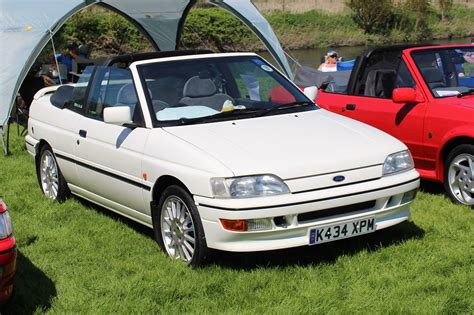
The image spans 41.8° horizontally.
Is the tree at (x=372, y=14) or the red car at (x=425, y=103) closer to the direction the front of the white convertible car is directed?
the red car

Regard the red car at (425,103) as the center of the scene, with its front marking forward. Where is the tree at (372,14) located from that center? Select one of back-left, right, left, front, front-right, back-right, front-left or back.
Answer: back-left

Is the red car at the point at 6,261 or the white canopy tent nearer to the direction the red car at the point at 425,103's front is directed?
the red car

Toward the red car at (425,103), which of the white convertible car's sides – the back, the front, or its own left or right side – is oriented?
left

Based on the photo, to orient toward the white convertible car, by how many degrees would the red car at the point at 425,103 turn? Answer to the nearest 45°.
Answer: approximately 90° to its right

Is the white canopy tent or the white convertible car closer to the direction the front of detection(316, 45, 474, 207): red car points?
the white convertible car

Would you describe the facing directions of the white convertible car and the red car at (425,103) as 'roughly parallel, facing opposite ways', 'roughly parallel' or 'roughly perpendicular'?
roughly parallel

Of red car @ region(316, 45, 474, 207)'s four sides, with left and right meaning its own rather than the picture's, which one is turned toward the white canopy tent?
back

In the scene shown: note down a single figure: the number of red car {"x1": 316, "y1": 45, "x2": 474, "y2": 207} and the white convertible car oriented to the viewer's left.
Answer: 0

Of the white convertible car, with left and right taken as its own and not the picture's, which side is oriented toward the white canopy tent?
back

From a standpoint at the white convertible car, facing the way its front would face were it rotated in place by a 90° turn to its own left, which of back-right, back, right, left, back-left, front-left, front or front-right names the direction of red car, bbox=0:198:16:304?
back

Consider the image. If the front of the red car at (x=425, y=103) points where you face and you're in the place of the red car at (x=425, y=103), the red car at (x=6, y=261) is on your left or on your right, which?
on your right

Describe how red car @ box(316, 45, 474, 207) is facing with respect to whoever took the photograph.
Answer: facing the viewer and to the right of the viewer
